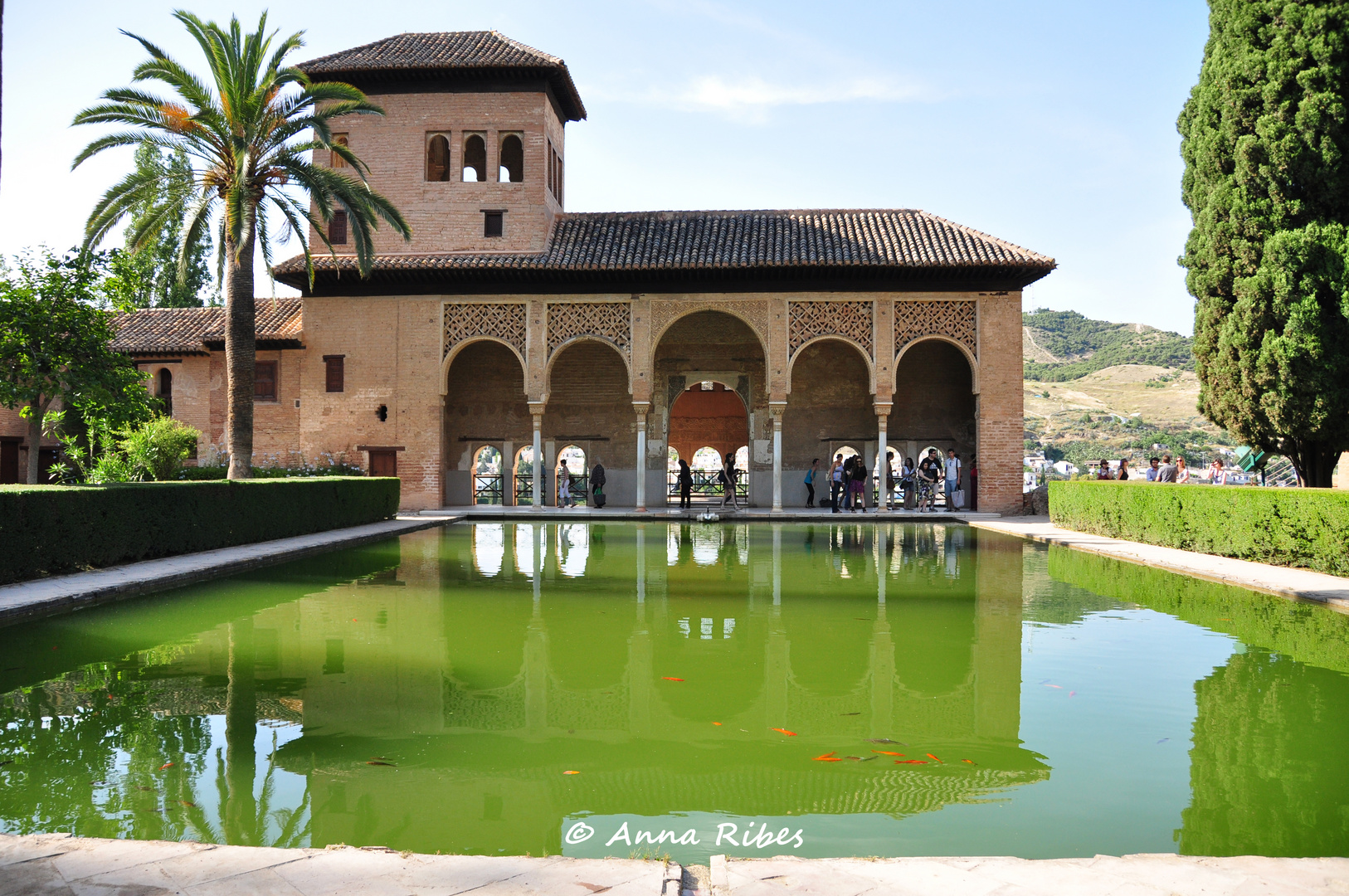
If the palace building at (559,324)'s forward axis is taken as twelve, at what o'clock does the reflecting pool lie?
The reflecting pool is roughly at 12 o'clock from the palace building.

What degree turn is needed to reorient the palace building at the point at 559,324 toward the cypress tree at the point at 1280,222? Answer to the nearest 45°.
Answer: approximately 45° to its left

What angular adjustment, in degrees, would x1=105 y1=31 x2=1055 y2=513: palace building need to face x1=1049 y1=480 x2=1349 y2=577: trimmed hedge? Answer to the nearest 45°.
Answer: approximately 45° to its left

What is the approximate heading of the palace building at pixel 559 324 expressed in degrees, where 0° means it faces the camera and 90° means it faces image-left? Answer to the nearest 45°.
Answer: approximately 0°
